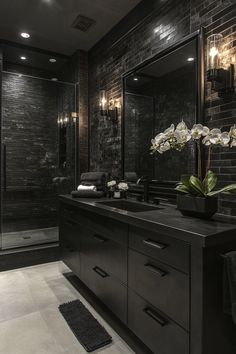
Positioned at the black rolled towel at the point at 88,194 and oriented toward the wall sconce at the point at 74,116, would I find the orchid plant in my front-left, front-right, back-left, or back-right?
back-right

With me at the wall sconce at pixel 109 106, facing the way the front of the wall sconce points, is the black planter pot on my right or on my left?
on my left

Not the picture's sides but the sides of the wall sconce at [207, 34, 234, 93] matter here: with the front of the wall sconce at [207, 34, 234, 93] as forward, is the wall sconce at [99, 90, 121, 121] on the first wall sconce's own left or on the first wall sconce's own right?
on the first wall sconce's own right

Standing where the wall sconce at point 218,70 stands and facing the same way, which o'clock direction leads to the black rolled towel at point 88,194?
The black rolled towel is roughly at 2 o'clock from the wall sconce.

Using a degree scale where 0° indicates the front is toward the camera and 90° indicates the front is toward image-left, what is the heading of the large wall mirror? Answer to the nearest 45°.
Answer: approximately 45°

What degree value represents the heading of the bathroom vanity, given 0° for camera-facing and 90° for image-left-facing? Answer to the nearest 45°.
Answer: approximately 45°

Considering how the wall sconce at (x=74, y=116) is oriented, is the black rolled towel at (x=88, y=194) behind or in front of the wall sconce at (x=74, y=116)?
in front

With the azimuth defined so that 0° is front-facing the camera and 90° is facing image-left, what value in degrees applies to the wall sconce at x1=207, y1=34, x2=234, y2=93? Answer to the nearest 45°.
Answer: approximately 45°

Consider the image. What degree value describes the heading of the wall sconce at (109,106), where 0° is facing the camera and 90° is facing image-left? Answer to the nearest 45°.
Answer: approximately 45°

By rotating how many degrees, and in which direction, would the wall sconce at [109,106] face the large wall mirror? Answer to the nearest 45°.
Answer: approximately 90° to its left
